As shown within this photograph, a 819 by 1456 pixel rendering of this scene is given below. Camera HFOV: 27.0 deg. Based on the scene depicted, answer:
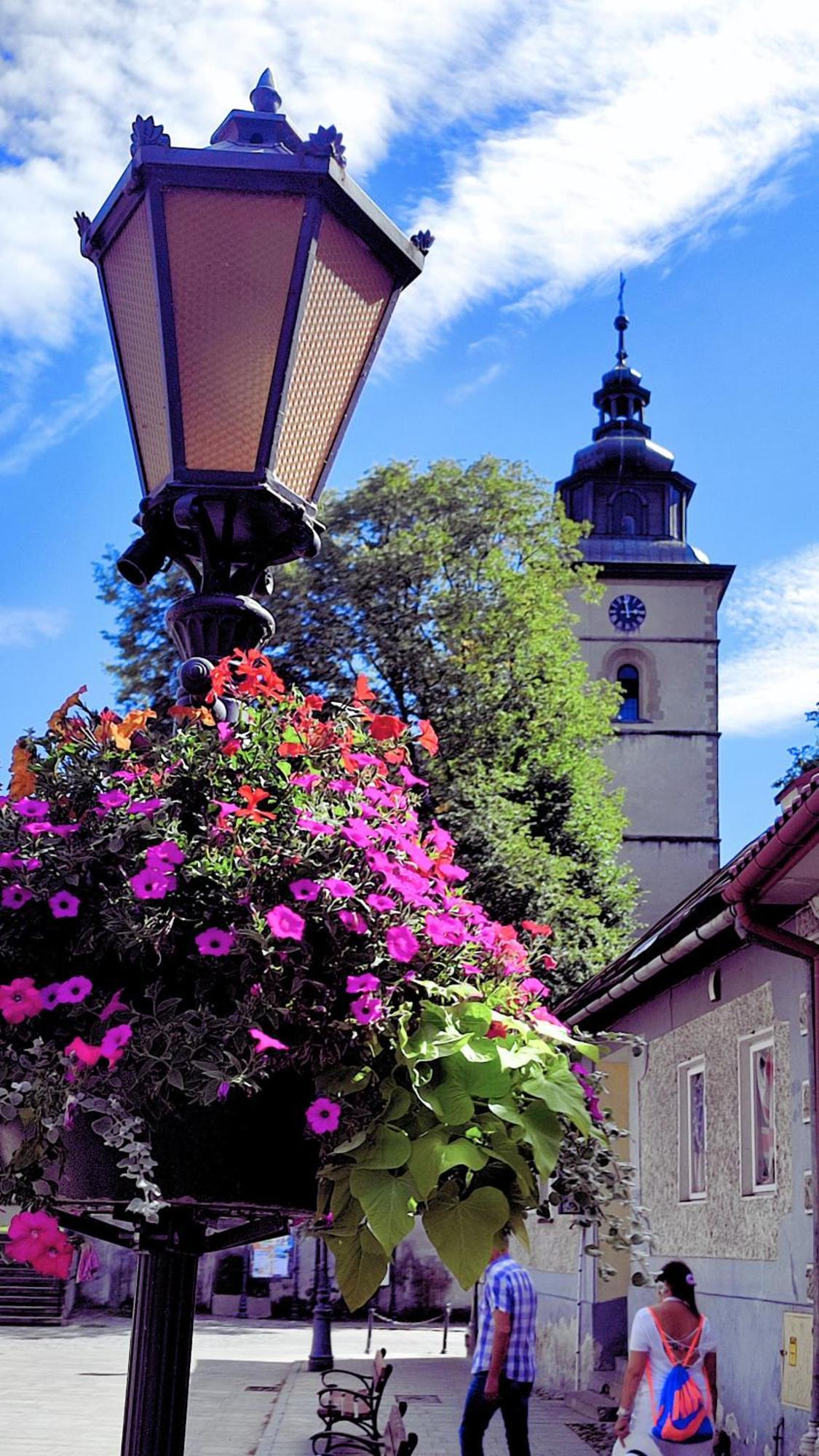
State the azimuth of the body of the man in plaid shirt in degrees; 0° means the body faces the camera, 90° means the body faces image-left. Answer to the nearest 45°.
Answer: approximately 135°

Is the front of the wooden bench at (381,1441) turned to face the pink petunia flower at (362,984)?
no

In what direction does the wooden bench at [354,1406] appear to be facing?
to the viewer's left

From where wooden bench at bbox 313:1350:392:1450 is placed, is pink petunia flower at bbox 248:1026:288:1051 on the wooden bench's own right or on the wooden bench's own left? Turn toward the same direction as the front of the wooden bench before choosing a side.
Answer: on the wooden bench's own left

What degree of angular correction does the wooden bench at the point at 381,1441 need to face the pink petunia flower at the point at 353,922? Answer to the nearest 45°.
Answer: approximately 90° to its left

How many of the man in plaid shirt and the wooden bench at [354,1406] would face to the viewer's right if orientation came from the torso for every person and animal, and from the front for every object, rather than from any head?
0

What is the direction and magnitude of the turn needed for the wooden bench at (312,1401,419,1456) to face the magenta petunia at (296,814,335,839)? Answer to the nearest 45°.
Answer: approximately 90° to its left

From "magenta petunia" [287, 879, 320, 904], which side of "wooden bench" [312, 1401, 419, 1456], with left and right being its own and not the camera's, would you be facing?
left

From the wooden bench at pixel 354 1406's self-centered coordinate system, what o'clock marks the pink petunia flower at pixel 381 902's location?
The pink petunia flower is roughly at 9 o'clock from the wooden bench.

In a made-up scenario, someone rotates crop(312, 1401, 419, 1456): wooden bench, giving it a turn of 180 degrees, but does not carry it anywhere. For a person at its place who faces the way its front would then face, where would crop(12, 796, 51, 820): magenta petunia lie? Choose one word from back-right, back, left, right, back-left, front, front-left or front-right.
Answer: right

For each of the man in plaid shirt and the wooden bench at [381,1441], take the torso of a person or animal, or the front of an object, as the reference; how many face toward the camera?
0

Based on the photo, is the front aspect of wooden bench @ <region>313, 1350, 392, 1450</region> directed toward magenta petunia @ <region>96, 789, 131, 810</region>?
no

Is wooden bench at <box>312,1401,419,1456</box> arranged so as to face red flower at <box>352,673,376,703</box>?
no

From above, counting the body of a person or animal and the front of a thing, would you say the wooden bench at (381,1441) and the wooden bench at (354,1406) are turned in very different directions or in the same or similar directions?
same or similar directions

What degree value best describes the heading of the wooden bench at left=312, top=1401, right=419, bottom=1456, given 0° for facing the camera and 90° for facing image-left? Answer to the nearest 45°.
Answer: approximately 90°

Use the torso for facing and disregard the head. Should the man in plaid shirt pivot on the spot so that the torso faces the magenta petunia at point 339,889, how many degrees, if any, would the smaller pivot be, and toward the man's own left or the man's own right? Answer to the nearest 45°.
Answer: approximately 135° to the man's own left

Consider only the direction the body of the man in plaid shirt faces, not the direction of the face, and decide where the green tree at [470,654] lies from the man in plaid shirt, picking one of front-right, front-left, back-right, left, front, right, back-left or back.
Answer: front-right
